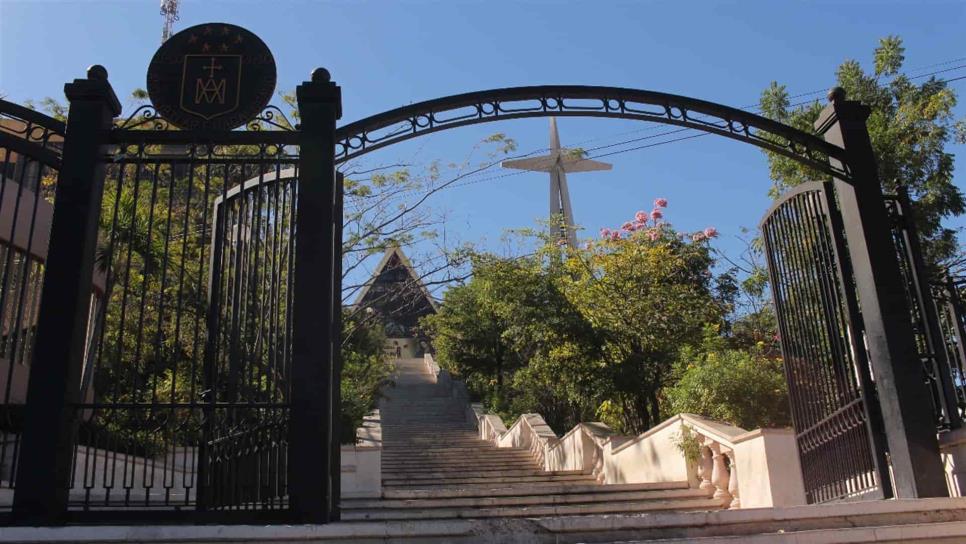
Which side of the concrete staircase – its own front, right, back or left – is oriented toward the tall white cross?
back

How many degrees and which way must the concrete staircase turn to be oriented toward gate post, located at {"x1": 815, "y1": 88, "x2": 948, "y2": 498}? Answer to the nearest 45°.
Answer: approximately 45° to its left

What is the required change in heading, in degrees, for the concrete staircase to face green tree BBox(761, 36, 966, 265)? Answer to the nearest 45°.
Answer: approximately 90° to its left

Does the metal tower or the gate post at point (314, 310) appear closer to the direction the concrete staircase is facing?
the gate post

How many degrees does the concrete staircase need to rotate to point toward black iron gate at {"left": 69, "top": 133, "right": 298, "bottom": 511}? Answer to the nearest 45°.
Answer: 0° — it already faces it

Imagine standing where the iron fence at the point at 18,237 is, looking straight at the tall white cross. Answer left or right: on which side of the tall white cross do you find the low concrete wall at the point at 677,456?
right

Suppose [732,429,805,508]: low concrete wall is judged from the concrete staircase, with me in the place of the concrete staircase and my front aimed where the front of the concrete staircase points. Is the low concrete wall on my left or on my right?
on my left

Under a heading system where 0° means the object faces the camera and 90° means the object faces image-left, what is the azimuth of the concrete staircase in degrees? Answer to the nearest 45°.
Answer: approximately 0°

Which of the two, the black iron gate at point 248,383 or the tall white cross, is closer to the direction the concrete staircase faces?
the black iron gate
